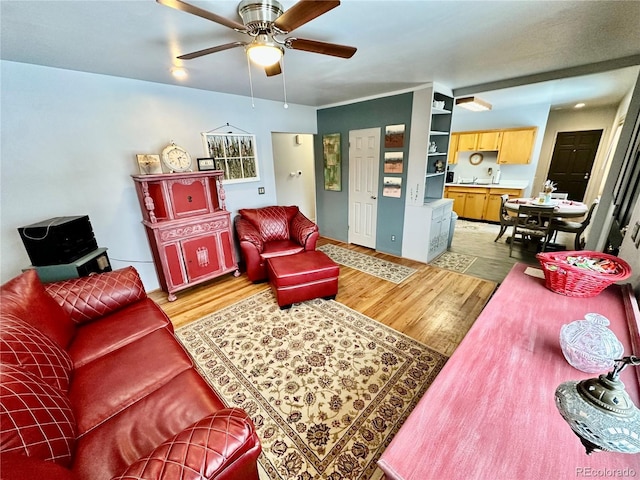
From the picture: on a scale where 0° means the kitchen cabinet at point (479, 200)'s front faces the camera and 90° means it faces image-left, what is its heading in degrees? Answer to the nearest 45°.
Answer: approximately 0°

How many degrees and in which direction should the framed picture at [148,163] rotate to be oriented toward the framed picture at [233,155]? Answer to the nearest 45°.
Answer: approximately 90° to its left

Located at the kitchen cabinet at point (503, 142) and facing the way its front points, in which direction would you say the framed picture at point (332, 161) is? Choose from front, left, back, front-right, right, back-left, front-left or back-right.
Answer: front-right

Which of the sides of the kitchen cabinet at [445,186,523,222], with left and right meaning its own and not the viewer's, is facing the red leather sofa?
front

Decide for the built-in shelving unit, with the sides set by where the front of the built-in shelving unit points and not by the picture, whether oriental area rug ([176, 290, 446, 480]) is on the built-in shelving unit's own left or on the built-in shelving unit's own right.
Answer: on the built-in shelving unit's own right

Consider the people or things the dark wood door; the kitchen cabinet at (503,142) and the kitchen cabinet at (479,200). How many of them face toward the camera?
3

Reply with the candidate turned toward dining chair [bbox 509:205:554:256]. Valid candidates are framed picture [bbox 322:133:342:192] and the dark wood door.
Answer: the dark wood door

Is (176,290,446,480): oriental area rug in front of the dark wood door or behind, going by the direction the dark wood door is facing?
in front

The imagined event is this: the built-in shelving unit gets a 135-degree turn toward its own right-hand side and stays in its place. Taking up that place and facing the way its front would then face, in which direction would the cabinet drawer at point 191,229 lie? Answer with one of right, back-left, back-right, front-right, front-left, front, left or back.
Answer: front-left

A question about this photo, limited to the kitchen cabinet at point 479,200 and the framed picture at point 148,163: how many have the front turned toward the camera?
2

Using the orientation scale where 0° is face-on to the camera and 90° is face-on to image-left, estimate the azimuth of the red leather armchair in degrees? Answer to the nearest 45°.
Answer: approximately 315°

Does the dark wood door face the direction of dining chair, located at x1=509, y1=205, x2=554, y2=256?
yes

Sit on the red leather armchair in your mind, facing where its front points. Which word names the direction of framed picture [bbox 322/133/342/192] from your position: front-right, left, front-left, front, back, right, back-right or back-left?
left

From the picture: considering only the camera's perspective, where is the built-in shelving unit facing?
facing the viewer and to the right of the viewer

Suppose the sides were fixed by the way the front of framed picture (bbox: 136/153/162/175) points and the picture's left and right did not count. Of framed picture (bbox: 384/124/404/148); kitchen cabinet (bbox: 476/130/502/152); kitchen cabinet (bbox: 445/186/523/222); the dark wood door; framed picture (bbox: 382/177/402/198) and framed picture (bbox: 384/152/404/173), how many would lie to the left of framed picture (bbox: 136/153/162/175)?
6

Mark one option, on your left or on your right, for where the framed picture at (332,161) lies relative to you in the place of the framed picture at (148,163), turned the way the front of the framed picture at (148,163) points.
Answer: on your left

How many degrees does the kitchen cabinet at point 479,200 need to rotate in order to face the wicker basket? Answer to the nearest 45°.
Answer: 0° — it already faces it

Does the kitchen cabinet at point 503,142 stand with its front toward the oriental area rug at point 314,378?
yes
